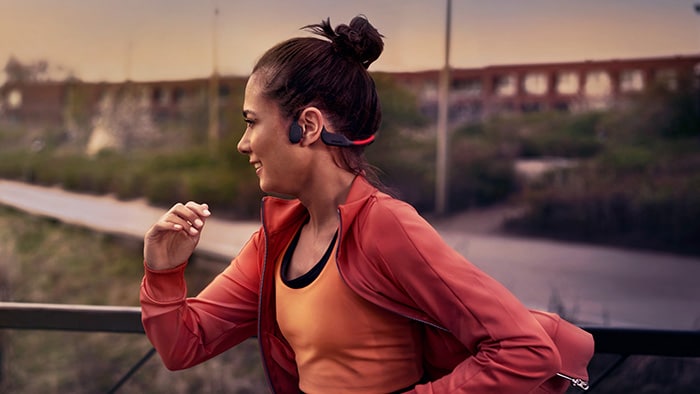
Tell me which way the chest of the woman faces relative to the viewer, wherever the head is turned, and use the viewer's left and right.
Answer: facing the viewer and to the left of the viewer

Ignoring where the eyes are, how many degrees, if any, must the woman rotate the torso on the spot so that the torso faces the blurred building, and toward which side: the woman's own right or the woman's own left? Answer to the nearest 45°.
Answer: approximately 135° to the woman's own right

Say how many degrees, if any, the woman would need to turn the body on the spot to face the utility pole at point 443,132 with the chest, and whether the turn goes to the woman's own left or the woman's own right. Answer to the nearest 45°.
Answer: approximately 135° to the woman's own right

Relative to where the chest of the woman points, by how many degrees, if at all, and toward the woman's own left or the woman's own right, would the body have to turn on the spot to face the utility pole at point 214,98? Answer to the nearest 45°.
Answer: approximately 135° to the woman's own right

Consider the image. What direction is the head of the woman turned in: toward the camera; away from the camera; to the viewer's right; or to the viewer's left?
to the viewer's left
